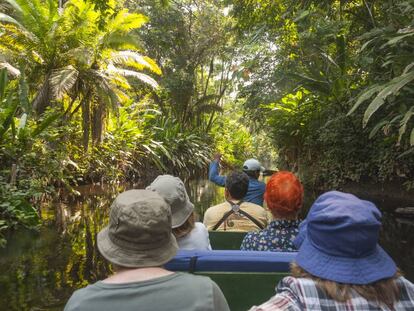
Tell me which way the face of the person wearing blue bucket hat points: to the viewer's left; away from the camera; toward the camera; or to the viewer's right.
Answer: away from the camera

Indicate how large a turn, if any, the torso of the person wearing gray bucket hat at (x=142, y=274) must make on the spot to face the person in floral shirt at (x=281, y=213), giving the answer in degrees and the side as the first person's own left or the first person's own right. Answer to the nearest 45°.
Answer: approximately 45° to the first person's own right

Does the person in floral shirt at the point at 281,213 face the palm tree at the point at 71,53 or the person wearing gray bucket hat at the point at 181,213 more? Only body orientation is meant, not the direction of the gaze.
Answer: the palm tree

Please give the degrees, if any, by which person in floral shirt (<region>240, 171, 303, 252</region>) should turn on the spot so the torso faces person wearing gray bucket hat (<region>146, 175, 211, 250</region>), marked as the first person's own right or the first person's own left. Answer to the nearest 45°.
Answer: approximately 90° to the first person's own left

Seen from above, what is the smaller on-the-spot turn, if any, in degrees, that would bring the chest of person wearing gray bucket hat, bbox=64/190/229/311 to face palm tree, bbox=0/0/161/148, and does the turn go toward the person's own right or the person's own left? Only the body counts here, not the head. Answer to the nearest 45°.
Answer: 0° — they already face it

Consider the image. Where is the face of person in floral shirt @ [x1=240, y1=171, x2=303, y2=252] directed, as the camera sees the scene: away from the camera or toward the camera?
away from the camera

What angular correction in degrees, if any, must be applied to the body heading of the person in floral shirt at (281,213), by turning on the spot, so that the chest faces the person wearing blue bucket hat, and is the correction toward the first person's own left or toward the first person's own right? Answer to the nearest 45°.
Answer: approximately 180°

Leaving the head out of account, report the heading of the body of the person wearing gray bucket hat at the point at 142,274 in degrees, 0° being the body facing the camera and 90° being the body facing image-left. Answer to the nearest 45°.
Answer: approximately 180°

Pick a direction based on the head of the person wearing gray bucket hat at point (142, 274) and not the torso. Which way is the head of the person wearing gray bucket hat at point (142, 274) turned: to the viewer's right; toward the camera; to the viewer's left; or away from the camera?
away from the camera

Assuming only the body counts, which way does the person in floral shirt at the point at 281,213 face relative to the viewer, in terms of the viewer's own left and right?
facing away from the viewer

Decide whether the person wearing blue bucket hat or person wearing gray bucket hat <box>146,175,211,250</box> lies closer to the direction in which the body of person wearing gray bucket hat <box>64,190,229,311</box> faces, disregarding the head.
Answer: the person wearing gray bucket hat
